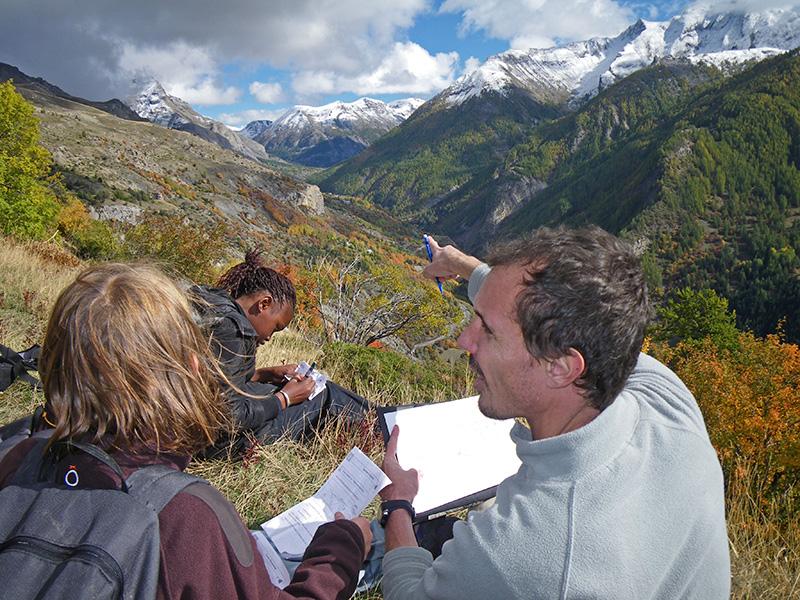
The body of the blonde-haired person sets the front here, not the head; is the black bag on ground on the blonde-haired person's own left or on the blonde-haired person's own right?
on the blonde-haired person's own left

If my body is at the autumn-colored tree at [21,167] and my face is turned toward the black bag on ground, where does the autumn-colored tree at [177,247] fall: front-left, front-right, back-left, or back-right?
front-left

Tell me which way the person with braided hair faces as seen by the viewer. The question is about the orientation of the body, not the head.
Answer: to the viewer's right

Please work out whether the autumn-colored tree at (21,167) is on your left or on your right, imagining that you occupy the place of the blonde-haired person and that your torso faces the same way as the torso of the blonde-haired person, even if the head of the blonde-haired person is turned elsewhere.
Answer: on your left

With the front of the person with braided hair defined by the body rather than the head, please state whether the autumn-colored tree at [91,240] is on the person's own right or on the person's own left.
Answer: on the person's own left

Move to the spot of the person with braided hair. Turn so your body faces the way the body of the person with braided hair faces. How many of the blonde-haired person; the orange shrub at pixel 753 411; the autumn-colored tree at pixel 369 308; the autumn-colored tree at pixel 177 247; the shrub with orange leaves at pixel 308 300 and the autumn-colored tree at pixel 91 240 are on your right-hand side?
1

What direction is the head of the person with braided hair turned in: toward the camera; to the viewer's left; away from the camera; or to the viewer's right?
to the viewer's right

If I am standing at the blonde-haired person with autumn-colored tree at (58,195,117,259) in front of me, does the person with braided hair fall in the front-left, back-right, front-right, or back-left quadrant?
front-right

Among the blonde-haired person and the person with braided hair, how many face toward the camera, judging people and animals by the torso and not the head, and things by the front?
0

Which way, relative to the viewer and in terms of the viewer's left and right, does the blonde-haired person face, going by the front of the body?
facing away from the viewer and to the right of the viewer

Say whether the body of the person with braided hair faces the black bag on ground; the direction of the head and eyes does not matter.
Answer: no
